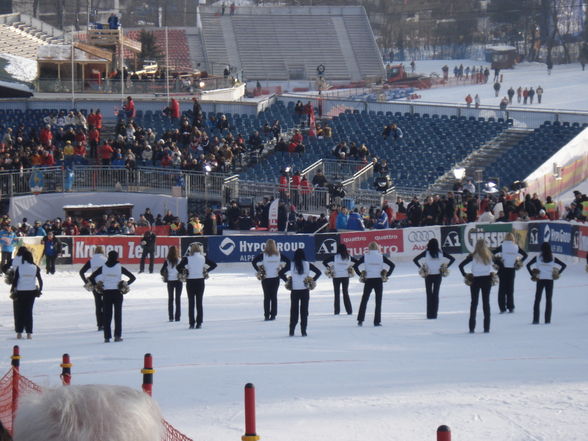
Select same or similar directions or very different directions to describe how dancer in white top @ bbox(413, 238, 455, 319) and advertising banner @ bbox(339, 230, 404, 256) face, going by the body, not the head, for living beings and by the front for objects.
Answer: very different directions

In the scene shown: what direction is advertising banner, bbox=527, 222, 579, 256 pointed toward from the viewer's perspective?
toward the camera

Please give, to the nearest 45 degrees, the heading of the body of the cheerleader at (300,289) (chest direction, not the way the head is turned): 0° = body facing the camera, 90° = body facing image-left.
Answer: approximately 180°

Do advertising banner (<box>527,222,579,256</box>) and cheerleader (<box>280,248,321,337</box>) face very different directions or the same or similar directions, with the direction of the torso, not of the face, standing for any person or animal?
very different directions

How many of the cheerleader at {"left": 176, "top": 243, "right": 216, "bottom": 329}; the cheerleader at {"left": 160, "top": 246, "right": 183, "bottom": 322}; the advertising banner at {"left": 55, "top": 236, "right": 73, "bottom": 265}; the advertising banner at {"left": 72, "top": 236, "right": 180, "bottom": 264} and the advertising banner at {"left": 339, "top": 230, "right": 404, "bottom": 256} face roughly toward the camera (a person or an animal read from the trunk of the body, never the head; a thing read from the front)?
3

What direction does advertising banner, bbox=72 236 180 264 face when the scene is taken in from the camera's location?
facing the viewer

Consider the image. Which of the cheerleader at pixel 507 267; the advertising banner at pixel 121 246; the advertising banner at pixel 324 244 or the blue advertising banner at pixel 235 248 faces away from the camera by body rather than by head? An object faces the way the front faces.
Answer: the cheerleader

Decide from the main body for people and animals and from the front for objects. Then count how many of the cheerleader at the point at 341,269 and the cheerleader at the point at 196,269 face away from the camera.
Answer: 2

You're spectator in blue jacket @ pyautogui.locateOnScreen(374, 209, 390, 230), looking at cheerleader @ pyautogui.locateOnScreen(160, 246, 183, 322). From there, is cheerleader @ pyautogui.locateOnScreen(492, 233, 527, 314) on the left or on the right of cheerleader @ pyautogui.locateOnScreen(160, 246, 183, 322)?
left

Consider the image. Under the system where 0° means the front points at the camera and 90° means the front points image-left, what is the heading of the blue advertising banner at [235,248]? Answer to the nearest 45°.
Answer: approximately 0°

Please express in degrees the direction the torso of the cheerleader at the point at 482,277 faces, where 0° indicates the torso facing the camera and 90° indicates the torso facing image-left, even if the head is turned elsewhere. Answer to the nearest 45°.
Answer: approximately 180°

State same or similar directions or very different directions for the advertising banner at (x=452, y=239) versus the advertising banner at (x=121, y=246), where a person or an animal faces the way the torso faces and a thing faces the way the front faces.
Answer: same or similar directions

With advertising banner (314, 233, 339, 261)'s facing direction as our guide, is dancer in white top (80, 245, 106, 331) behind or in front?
in front

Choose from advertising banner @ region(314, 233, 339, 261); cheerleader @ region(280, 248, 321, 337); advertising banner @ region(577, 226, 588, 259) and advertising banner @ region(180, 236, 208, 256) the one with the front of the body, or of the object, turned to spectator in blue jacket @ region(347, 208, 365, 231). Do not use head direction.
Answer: the cheerleader

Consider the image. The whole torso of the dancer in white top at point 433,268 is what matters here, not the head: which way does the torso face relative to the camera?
away from the camera

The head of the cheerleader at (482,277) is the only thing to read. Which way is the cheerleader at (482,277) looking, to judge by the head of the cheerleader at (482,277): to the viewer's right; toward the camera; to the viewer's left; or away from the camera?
away from the camera

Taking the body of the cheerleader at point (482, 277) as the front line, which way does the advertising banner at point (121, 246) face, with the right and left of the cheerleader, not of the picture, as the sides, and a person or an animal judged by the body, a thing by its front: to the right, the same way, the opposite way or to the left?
the opposite way

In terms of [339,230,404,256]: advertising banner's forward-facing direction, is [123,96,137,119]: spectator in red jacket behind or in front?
behind

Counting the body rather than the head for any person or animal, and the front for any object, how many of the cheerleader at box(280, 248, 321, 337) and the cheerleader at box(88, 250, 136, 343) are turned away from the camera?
2

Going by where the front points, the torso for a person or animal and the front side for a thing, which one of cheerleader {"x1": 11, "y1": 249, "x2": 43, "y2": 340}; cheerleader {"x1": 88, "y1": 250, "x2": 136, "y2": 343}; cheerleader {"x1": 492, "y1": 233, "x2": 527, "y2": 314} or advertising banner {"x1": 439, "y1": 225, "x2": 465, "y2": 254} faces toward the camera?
the advertising banner

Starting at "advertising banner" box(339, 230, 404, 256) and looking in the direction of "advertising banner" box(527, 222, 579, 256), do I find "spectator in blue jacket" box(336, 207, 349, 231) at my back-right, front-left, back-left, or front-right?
back-left
